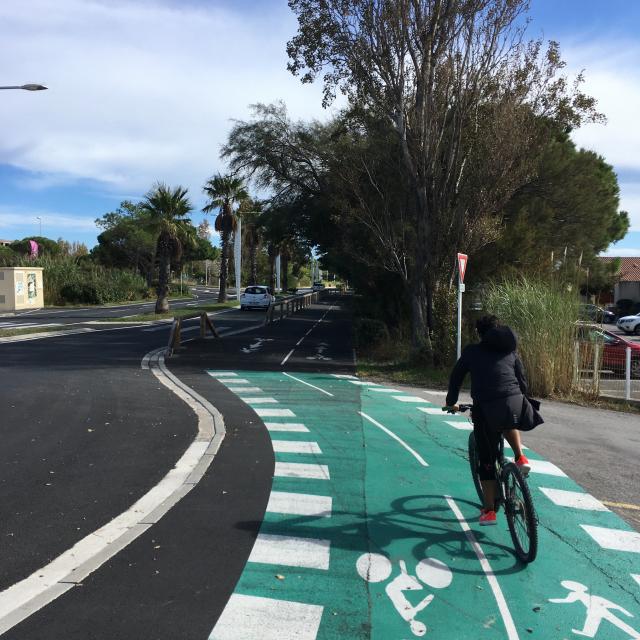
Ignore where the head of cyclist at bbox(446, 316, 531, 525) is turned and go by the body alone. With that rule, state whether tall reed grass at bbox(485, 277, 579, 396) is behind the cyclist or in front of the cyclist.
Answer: in front

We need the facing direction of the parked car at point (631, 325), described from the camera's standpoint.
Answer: facing the viewer and to the left of the viewer

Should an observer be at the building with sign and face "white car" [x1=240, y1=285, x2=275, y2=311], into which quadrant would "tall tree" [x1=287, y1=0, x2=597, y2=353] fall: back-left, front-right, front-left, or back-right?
front-right

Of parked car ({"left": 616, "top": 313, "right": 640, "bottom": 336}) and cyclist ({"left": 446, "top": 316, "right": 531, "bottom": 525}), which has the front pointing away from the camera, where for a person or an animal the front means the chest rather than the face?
the cyclist

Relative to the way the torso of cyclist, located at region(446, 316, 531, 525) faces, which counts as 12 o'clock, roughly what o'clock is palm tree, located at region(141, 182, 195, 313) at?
The palm tree is roughly at 11 o'clock from the cyclist.

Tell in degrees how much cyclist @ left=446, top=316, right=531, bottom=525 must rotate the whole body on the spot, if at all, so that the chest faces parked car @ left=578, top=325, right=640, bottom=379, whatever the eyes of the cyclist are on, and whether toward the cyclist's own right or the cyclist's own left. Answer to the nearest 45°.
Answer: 0° — they already face it

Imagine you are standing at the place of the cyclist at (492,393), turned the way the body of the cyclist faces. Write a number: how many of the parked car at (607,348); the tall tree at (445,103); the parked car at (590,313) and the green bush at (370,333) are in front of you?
4

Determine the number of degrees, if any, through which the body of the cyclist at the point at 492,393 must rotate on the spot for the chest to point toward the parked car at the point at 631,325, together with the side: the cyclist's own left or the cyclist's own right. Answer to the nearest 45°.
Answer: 0° — they already face it

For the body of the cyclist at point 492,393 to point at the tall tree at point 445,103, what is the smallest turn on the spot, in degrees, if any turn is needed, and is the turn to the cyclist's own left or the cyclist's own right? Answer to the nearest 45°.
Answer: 0° — they already face it

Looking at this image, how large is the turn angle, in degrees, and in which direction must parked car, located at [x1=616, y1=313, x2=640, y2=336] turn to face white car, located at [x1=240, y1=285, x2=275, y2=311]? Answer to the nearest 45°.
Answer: approximately 45° to its right

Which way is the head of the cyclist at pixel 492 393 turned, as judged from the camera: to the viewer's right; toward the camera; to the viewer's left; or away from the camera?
away from the camera

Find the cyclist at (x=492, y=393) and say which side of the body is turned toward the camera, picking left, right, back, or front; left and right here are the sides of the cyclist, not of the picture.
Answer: back

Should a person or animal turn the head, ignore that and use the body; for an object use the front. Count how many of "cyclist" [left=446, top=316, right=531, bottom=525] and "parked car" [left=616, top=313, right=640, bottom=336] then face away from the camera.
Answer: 1

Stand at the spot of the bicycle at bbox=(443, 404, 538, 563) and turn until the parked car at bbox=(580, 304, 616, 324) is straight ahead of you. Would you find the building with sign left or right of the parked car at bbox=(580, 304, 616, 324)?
left

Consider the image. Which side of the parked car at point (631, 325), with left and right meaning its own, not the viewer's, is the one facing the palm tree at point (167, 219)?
front

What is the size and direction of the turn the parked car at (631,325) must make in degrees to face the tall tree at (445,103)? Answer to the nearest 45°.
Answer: approximately 45° to its left

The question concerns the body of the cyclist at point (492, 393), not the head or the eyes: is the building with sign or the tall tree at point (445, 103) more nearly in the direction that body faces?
the tall tree
